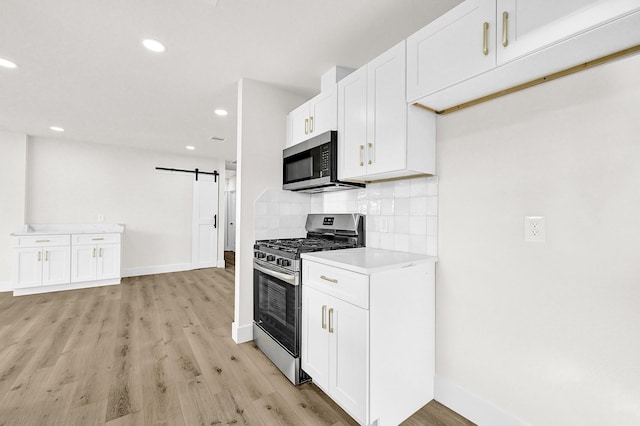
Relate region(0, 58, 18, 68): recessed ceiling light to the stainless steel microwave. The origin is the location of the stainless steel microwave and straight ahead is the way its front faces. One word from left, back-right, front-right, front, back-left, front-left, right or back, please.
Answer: front-right

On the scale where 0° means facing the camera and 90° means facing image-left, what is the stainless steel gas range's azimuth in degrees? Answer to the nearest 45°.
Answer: approximately 45°

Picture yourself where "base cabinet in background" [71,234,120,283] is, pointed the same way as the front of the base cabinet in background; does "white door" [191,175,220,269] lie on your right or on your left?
on your left

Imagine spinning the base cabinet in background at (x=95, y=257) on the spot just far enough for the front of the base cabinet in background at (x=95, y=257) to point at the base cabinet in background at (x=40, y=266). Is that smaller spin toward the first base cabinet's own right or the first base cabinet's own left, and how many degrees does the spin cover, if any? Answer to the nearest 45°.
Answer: approximately 90° to the first base cabinet's own right

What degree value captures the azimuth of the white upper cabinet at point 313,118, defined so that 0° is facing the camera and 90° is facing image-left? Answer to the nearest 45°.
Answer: approximately 45°

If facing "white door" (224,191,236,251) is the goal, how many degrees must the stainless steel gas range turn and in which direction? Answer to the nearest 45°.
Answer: approximately 135° to its right

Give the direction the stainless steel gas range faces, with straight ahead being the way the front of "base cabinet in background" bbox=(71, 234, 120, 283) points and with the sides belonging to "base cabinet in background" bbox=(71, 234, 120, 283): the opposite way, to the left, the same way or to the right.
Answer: to the right

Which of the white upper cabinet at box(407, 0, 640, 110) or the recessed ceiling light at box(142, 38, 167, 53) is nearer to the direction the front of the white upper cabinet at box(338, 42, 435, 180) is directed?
the recessed ceiling light

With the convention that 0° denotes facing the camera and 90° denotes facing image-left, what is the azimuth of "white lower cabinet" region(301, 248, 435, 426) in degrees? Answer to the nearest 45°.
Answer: approximately 45°

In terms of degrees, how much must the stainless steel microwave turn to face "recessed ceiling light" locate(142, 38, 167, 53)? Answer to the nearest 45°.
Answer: approximately 45° to its right

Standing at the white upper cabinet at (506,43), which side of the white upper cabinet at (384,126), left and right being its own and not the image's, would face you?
left

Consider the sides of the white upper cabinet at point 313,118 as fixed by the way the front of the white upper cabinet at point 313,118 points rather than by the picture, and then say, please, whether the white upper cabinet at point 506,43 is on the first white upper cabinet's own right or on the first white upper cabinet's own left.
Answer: on the first white upper cabinet's own left
